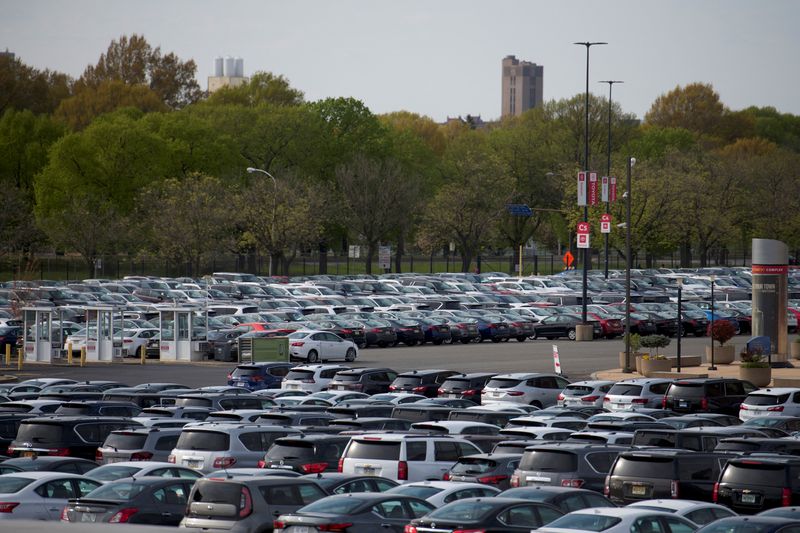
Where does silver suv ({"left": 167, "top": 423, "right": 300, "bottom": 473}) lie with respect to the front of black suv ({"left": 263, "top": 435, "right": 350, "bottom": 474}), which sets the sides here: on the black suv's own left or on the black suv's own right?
on the black suv's own left

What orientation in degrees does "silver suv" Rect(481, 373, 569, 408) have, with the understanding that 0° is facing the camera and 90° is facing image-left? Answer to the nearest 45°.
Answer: approximately 225°

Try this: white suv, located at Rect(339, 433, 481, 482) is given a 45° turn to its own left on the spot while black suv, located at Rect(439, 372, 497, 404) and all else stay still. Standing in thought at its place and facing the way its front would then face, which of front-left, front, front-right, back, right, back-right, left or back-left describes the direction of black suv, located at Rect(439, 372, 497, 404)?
front

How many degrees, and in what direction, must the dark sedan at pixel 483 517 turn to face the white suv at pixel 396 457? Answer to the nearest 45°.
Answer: approximately 45° to its left

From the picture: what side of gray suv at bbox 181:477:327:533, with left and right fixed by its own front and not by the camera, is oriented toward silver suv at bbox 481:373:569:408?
front

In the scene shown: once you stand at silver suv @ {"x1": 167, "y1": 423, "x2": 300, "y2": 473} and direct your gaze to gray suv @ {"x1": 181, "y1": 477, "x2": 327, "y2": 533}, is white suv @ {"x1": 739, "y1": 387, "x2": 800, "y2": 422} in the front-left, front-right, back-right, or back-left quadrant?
back-left

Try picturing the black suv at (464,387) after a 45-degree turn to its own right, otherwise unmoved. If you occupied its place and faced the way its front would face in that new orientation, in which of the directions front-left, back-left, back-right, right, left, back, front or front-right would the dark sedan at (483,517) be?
right

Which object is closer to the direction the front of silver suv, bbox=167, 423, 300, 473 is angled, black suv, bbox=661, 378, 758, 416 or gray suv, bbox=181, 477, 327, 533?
the black suv

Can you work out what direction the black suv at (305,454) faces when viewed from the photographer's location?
facing away from the viewer and to the right of the viewer

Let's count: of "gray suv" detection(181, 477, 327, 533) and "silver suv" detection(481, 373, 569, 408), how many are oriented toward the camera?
0

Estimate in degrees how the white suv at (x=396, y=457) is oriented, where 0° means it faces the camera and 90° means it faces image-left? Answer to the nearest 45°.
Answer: approximately 225°

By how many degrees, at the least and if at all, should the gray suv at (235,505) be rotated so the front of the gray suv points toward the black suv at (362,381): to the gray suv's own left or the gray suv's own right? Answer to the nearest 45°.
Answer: approximately 45° to the gray suv's own left

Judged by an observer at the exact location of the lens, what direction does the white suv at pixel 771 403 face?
facing away from the viewer and to the right of the viewer

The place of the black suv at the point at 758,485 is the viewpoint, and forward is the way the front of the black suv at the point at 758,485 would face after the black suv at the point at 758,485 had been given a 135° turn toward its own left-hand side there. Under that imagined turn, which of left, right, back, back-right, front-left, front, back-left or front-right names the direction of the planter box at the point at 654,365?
right
